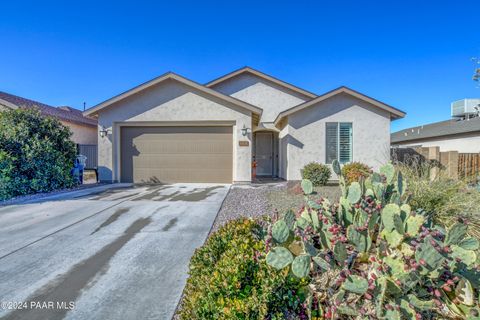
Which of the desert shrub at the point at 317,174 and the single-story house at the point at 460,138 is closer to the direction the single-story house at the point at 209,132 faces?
the desert shrub

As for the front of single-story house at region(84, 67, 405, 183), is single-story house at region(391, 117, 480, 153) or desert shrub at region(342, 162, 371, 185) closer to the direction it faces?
the desert shrub

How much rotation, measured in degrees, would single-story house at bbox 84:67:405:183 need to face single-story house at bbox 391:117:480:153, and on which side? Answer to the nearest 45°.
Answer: approximately 90° to its left

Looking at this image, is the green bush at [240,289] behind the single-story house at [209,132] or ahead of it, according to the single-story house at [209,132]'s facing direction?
ahead

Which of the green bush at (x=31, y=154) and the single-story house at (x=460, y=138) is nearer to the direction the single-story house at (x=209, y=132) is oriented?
the green bush

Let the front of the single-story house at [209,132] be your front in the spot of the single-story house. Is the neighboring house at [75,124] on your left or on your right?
on your right

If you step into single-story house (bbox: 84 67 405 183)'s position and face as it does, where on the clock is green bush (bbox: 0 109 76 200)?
The green bush is roughly at 2 o'clock from the single-story house.

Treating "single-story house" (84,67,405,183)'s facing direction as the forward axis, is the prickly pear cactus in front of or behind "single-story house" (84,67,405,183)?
in front

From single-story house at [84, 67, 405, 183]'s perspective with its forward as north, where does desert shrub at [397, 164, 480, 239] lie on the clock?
The desert shrub is roughly at 11 o'clock from the single-story house.

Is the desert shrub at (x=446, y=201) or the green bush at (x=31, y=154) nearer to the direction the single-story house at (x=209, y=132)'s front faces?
the desert shrub

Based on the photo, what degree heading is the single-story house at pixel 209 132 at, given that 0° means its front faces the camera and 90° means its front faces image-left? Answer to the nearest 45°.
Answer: approximately 0°

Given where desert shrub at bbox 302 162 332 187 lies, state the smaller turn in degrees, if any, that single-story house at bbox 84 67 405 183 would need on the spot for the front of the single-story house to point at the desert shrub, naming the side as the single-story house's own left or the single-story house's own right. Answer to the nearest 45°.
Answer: approximately 90° to the single-story house's own left
